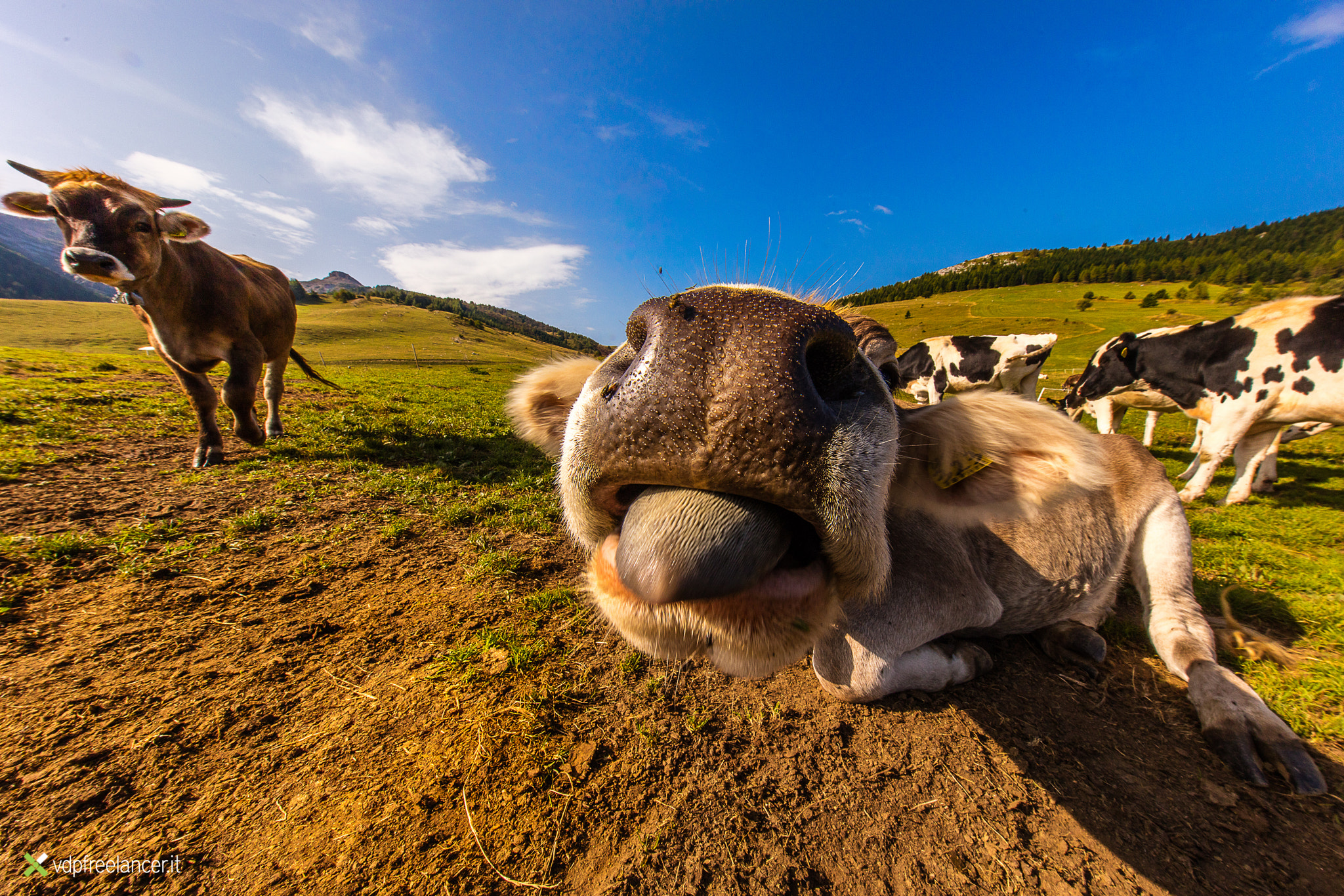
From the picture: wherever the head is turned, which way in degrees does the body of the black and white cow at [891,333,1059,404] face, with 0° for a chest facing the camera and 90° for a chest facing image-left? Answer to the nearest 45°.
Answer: approximately 90°

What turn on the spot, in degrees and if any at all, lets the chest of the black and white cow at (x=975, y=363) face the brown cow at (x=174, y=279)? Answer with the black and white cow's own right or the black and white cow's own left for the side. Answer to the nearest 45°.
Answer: approximately 45° to the black and white cow's own left

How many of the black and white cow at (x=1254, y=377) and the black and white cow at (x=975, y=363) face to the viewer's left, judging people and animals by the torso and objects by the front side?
2

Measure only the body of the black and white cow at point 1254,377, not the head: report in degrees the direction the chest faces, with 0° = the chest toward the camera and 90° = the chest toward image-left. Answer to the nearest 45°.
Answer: approximately 90°

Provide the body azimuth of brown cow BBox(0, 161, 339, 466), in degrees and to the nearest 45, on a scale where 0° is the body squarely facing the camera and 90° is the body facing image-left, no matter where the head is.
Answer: approximately 45°

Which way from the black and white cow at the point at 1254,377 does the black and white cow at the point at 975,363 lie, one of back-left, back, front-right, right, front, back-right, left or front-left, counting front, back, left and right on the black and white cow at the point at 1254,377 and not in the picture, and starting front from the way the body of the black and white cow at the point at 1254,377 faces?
front-right

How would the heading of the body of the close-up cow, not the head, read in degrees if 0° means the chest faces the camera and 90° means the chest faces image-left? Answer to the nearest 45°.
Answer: approximately 45°

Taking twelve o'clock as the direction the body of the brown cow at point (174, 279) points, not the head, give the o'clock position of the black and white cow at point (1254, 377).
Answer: The black and white cow is roughly at 9 o'clock from the brown cow.

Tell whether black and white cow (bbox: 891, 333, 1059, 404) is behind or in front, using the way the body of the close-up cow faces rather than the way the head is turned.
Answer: behind

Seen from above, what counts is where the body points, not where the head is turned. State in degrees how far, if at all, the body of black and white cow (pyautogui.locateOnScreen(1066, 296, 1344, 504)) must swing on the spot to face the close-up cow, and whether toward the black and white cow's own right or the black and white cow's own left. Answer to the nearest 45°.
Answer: approximately 90° to the black and white cow's own left

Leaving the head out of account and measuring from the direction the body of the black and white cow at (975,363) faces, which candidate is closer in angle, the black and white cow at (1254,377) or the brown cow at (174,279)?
the brown cow
